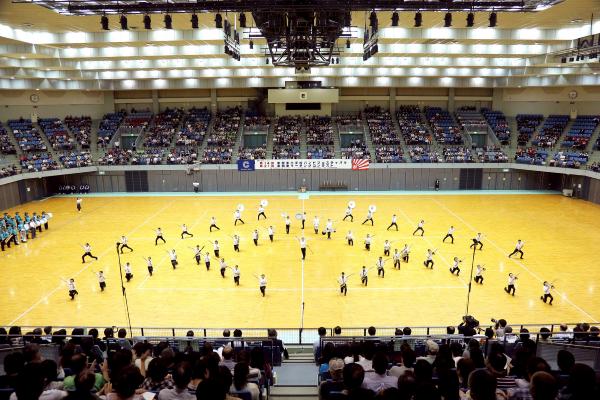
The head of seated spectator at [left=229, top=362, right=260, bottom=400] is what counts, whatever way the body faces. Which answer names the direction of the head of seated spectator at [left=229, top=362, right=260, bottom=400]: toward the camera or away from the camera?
away from the camera

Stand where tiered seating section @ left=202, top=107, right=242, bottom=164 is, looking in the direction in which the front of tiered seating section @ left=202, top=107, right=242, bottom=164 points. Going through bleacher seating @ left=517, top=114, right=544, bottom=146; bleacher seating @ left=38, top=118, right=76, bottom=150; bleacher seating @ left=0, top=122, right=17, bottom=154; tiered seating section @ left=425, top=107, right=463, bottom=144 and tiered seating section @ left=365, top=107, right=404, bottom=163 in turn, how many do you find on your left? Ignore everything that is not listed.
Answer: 3

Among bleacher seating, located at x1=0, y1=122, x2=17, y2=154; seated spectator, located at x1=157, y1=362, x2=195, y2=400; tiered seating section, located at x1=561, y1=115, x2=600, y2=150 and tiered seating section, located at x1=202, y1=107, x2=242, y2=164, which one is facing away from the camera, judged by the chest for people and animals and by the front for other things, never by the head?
the seated spectator

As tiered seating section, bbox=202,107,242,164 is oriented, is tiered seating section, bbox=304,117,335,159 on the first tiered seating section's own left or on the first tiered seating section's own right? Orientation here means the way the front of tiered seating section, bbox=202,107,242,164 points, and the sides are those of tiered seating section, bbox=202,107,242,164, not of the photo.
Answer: on the first tiered seating section's own left

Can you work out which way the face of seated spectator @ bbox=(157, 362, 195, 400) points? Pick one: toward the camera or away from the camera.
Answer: away from the camera

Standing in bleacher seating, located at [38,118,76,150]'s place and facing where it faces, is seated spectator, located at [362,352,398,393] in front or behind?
in front

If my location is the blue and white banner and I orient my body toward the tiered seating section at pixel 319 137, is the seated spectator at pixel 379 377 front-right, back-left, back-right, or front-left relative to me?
back-right

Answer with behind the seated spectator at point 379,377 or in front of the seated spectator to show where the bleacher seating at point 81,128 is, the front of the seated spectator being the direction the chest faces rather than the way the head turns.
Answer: in front

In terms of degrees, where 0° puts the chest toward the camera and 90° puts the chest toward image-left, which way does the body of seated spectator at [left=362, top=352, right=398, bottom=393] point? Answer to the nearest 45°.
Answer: approximately 180°

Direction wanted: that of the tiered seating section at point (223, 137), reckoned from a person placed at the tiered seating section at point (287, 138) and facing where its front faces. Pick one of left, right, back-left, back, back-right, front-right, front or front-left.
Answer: right

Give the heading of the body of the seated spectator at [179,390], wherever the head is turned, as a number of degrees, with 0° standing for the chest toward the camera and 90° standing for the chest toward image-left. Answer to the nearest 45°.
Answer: approximately 180°

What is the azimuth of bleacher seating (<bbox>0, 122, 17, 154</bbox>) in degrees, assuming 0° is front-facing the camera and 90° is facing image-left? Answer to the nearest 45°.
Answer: approximately 315°
